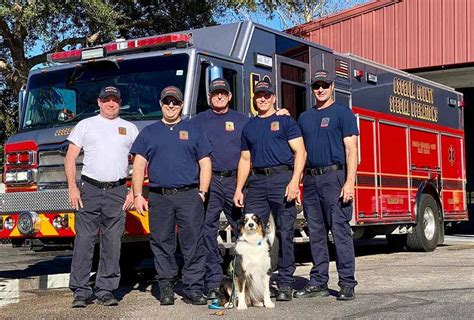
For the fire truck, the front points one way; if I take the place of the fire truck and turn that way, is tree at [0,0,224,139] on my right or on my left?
on my right

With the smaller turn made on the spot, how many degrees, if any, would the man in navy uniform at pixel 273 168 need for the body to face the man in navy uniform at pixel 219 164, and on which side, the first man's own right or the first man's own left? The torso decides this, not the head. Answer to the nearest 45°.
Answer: approximately 90° to the first man's own right

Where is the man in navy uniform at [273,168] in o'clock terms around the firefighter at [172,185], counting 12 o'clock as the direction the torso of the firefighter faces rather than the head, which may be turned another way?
The man in navy uniform is roughly at 9 o'clock from the firefighter.

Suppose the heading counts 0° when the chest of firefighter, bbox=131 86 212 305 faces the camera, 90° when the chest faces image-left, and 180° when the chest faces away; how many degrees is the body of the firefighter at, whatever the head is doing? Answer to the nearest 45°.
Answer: approximately 0°

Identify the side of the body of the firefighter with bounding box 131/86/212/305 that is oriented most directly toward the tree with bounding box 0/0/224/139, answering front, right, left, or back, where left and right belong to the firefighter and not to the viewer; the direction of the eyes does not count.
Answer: back

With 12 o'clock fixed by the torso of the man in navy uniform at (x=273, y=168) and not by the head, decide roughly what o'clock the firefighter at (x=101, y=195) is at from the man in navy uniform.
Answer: The firefighter is roughly at 3 o'clock from the man in navy uniform.

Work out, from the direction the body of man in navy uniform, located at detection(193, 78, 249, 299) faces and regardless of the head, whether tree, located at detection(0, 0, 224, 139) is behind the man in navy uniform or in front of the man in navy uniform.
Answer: behind

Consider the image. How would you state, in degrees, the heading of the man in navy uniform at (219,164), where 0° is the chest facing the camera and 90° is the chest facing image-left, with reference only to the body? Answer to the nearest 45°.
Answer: approximately 0°

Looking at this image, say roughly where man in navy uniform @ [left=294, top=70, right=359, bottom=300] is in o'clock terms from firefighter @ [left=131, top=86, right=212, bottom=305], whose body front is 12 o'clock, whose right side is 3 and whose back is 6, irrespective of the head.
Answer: The man in navy uniform is roughly at 9 o'clock from the firefighter.

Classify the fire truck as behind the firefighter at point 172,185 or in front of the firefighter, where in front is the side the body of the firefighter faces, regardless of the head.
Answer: behind
